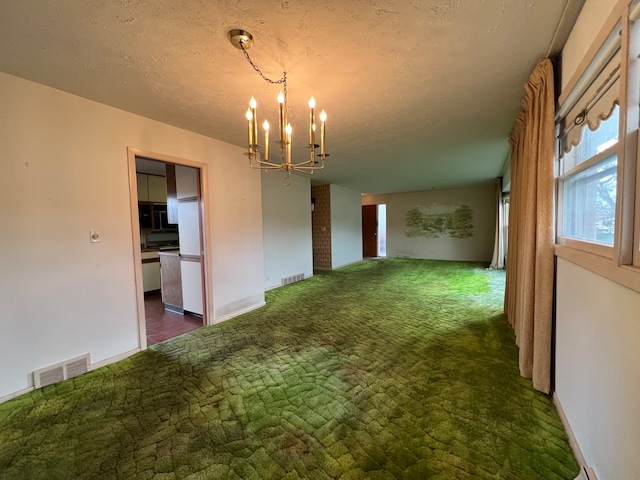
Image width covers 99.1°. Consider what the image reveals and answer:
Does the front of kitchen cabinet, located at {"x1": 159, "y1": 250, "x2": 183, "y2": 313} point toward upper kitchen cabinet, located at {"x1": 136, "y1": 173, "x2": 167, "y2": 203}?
no

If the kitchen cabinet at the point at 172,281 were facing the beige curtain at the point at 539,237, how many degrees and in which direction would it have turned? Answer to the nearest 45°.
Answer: approximately 90° to its left

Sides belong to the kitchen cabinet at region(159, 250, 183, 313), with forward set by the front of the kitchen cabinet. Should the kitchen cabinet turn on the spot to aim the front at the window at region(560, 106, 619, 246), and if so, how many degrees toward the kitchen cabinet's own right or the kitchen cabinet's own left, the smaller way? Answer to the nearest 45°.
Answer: approximately 90° to the kitchen cabinet's own left

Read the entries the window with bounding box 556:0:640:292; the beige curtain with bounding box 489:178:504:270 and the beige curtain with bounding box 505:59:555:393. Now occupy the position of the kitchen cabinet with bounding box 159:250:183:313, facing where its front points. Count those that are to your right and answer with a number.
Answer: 0

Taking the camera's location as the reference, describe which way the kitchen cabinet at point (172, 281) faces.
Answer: facing the viewer and to the left of the viewer

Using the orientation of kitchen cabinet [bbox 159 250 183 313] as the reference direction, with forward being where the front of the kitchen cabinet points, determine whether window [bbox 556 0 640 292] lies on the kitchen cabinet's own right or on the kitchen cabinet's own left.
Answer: on the kitchen cabinet's own left
